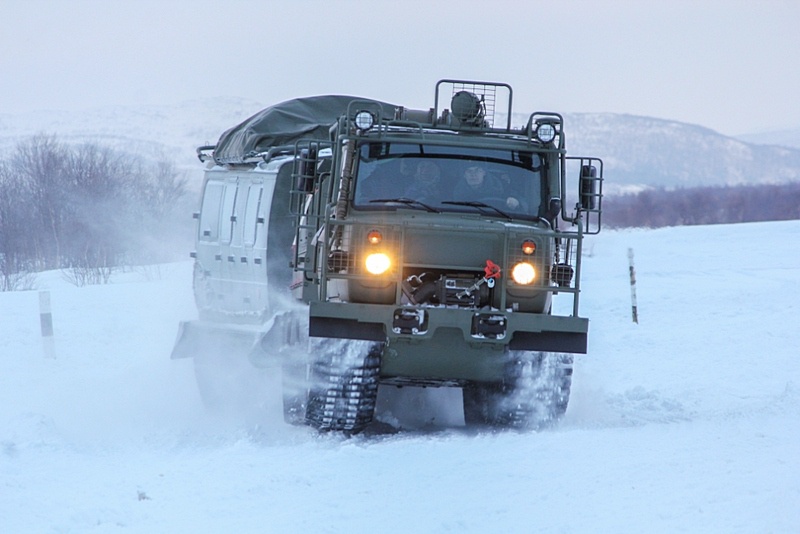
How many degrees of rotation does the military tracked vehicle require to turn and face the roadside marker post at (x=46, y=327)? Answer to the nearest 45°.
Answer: approximately 135° to its right

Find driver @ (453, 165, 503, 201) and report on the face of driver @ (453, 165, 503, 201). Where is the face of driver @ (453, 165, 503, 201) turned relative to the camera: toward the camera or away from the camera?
toward the camera

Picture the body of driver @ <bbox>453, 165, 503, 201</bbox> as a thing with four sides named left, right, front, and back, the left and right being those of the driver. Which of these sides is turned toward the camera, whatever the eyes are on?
front

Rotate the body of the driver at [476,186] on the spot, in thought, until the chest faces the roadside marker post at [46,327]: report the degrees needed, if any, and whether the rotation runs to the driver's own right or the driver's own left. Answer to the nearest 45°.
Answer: approximately 135° to the driver's own right

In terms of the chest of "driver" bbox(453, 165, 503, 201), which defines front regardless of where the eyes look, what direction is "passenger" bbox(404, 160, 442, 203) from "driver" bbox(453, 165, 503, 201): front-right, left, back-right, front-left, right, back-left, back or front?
right

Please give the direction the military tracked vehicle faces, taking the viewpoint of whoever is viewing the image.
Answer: facing the viewer
